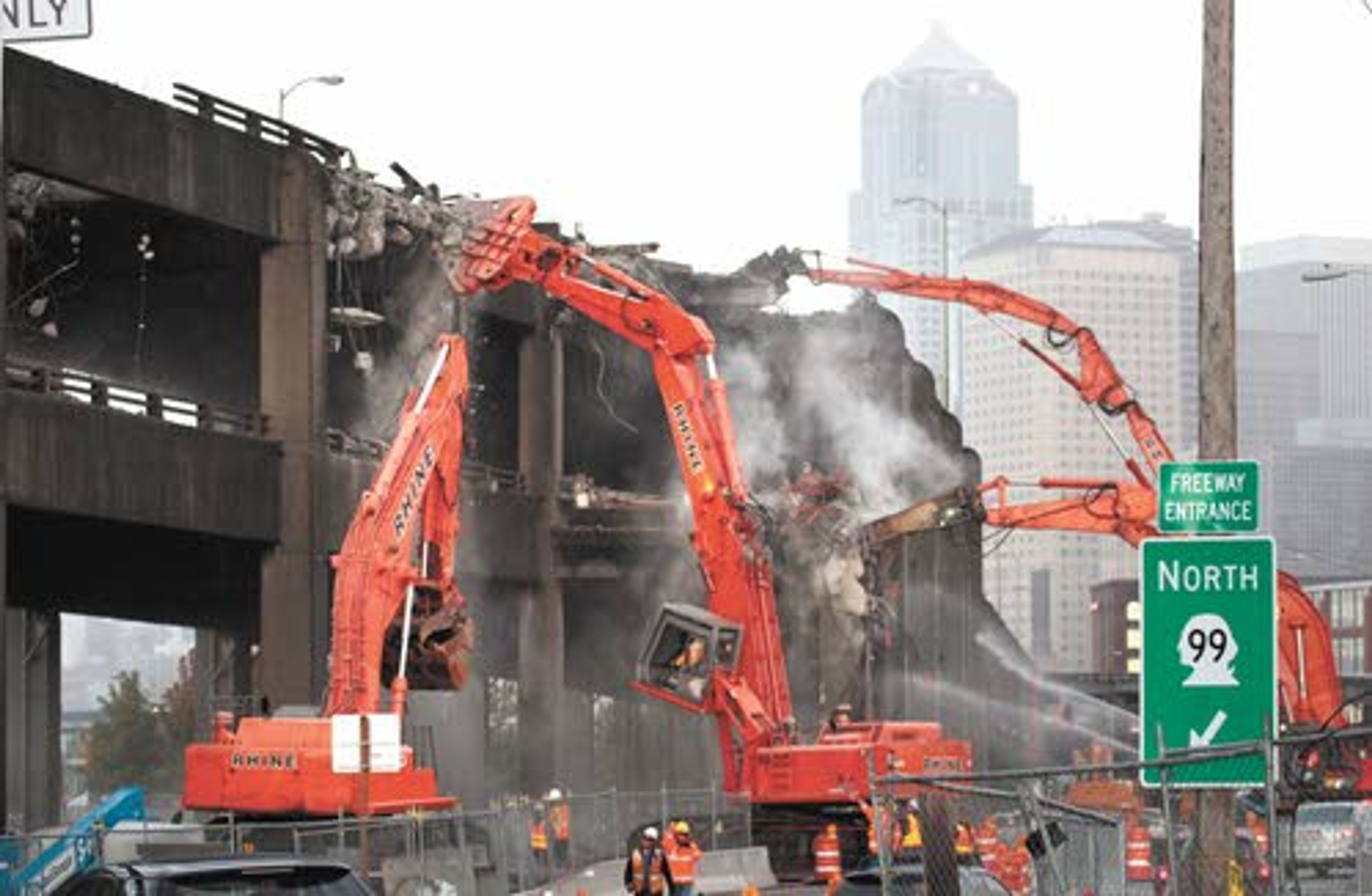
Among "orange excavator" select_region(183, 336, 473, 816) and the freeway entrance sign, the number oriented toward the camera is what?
1

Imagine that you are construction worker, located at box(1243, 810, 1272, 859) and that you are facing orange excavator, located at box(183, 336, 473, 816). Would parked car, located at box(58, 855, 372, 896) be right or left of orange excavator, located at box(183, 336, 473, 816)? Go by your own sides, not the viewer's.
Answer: left

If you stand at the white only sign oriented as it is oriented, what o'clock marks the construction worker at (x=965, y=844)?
The construction worker is roughly at 8 o'clock from the white only sign.

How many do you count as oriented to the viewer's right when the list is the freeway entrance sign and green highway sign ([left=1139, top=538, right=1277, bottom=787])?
0

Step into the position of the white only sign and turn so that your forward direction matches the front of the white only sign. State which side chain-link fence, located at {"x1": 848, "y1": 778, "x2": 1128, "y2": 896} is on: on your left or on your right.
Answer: on your left

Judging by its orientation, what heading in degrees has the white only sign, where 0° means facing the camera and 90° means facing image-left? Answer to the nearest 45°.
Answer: approximately 0°

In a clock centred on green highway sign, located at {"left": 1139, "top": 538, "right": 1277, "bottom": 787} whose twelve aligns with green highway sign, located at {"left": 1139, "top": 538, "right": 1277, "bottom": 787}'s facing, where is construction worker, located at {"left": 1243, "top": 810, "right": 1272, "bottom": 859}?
The construction worker is roughly at 6 o'clock from the green highway sign.
